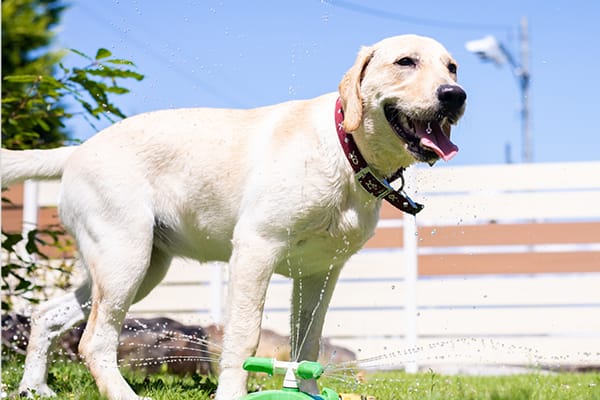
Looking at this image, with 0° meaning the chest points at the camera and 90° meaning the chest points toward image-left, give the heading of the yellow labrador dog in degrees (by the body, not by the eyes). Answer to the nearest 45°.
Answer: approximately 270°

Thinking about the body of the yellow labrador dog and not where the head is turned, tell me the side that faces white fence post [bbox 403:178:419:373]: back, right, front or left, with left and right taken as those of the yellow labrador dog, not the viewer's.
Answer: left
